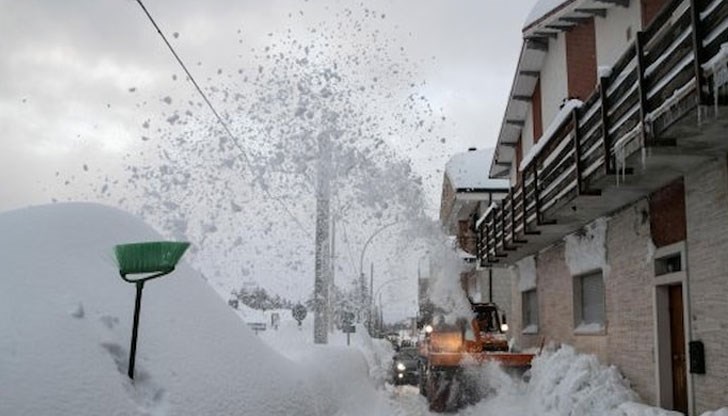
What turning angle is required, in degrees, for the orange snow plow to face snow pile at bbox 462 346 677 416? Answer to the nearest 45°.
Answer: approximately 45° to its left

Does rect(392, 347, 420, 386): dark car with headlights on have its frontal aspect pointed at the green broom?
yes

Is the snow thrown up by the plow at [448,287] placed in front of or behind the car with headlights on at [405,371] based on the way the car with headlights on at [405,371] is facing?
in front

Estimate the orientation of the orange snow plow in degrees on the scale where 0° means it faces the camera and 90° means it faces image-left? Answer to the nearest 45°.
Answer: approximately 0°

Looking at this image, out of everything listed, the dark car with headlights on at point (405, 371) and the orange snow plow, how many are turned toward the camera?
2

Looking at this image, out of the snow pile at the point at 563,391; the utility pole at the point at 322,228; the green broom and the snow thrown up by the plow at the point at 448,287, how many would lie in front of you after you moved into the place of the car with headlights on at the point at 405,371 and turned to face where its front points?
4

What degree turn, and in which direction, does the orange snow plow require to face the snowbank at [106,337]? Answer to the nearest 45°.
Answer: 0° — it already faces it

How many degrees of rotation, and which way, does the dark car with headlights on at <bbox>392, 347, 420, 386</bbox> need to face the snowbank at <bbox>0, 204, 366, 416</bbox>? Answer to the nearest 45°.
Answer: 0° — it already faces it

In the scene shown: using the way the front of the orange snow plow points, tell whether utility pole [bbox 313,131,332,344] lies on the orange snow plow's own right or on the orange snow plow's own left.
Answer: on the orange snow plow's own right

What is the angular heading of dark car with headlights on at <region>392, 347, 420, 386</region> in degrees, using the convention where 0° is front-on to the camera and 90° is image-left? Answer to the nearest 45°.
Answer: approximately 0°
